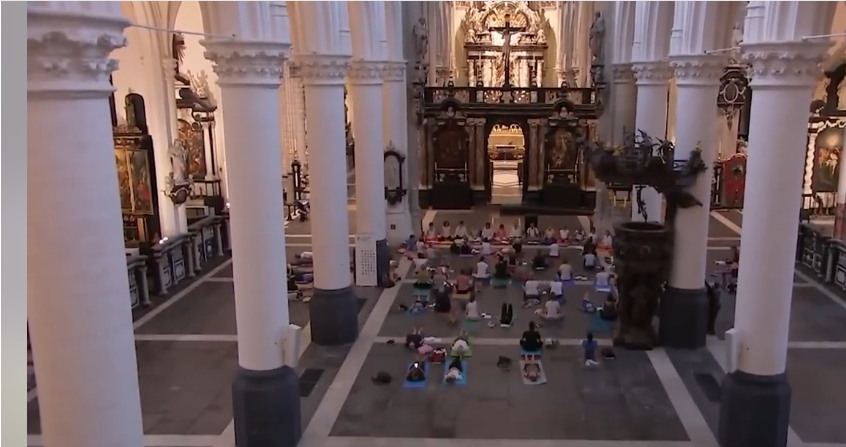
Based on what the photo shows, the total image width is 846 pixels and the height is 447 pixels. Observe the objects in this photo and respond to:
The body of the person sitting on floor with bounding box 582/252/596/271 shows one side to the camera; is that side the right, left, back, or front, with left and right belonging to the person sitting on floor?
back

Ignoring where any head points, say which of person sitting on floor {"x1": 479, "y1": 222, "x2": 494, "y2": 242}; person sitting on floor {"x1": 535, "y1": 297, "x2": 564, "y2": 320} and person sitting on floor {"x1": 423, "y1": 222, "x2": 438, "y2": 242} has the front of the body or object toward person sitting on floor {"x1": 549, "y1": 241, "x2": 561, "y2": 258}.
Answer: person sitting on floor {"x1": 535, "y1": 297, "x2": 564, "y2": 320}

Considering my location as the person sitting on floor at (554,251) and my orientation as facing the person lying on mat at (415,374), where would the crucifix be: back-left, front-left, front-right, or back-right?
back-right

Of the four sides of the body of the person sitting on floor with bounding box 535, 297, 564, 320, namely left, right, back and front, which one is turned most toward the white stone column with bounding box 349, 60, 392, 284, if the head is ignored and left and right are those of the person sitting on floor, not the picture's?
left

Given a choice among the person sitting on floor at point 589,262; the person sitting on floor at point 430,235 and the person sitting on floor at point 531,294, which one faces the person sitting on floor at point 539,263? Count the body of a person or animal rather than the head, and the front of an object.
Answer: the person sitting on floor at point 531,294

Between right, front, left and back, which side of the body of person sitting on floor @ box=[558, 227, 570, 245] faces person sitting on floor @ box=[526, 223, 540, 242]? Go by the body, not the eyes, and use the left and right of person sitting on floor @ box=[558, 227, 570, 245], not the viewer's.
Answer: right

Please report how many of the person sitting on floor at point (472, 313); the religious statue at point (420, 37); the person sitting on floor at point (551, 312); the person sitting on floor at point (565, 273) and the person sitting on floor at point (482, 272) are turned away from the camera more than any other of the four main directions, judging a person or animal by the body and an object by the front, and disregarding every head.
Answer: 4

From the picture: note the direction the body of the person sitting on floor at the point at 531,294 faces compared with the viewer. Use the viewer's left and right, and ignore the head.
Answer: facing away from the viewer

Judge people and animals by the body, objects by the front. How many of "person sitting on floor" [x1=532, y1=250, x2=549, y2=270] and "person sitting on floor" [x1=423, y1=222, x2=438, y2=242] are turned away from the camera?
1

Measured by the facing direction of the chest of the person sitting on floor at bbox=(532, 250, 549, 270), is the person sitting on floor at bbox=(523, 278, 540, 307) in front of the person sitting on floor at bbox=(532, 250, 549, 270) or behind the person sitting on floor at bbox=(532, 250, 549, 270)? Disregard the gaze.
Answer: behind

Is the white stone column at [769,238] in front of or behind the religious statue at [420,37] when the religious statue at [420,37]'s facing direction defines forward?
in front

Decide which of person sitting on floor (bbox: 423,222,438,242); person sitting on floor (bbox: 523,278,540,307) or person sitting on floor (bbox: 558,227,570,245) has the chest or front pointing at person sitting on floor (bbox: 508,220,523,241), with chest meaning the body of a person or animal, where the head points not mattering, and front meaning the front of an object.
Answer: person sitting on floor (bbox: 523,278,540,307)
